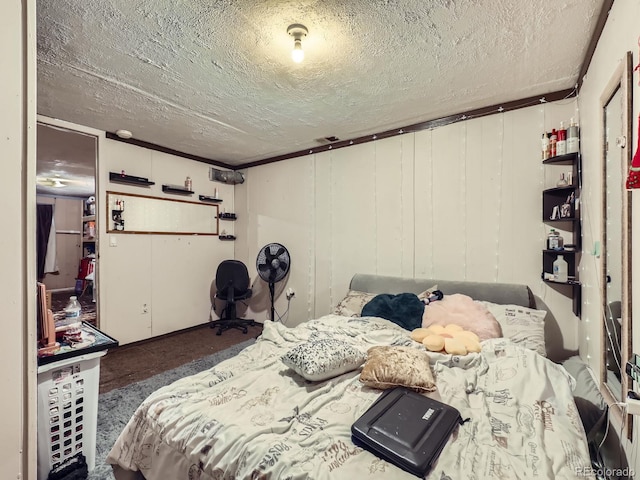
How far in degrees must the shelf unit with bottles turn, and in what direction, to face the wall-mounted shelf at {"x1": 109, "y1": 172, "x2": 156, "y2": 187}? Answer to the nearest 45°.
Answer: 0° — it already faces it

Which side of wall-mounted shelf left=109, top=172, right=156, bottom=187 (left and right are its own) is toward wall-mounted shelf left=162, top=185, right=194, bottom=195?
left

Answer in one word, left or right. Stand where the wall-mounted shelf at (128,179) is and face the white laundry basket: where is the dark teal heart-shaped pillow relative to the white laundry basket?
left
